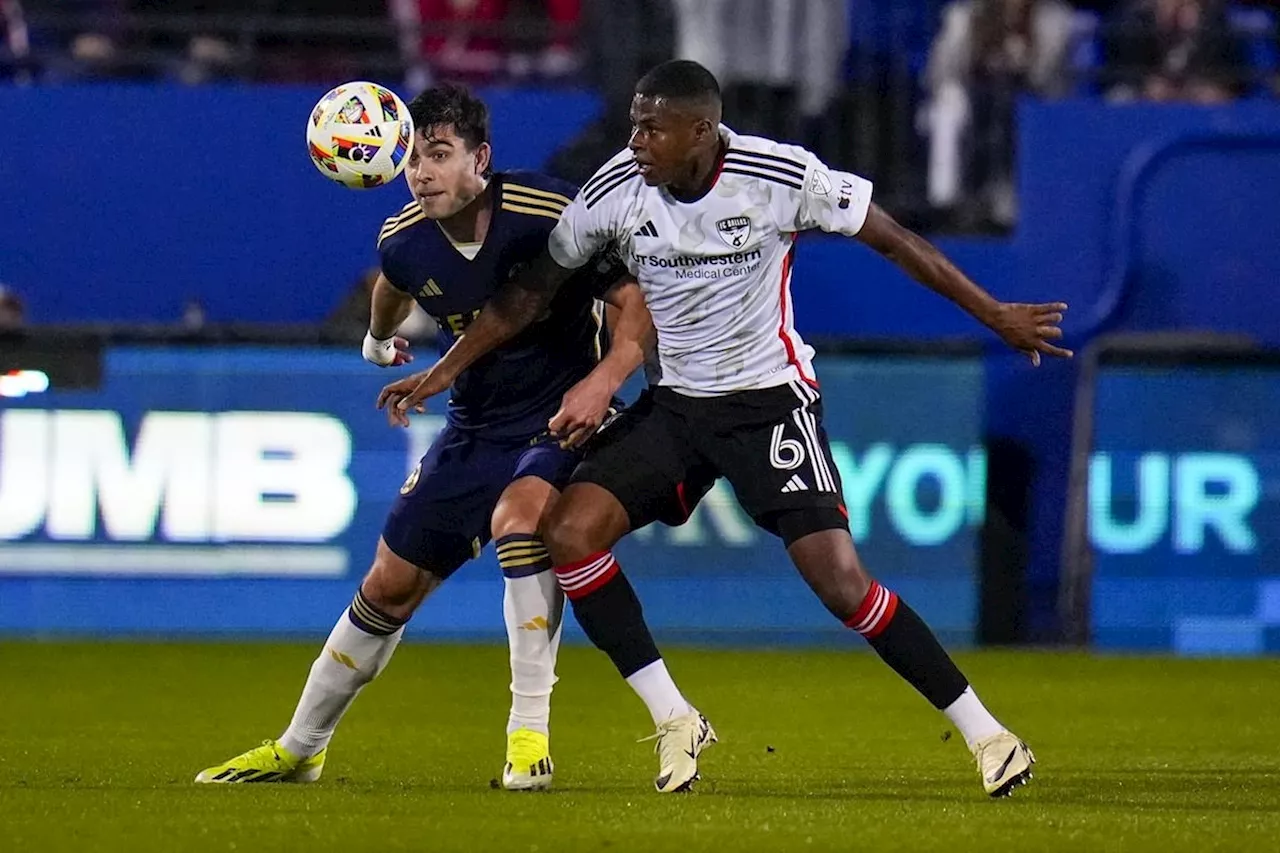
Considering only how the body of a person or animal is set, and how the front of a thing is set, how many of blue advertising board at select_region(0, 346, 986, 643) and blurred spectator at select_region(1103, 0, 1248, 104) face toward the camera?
2

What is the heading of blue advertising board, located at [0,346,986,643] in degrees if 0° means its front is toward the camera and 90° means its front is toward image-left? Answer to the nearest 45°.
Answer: approximately 0°

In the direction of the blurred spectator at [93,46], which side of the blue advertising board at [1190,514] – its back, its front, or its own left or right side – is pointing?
right

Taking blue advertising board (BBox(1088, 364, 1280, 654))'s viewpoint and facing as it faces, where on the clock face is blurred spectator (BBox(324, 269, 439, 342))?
The blurred spectator is roughly at 3 o'clock from the blue advertising board.

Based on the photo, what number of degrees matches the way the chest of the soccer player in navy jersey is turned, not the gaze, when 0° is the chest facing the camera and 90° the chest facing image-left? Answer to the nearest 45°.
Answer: approximately 45°

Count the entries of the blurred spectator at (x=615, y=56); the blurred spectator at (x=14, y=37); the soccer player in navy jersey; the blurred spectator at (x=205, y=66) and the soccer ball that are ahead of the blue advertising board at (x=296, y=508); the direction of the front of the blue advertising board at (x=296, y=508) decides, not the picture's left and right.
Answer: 2
